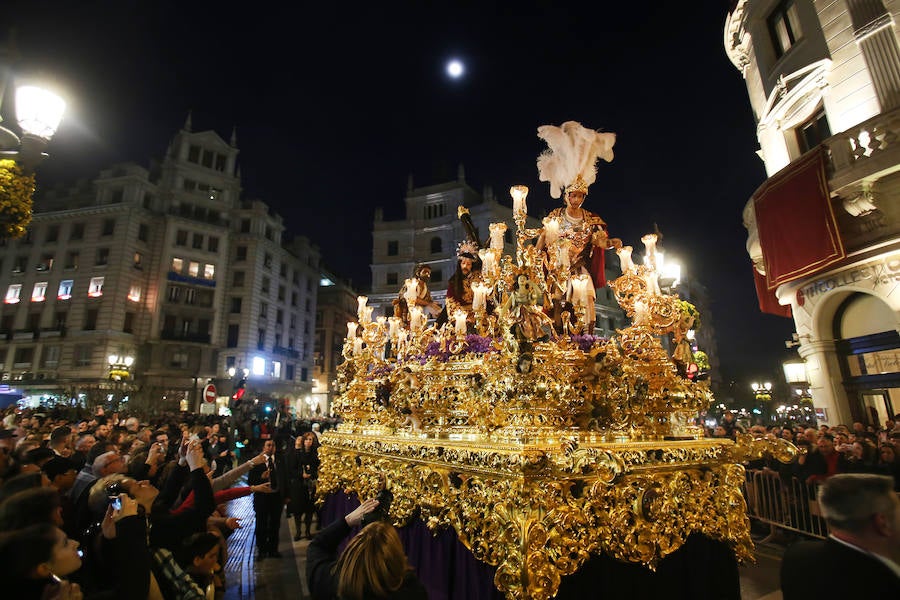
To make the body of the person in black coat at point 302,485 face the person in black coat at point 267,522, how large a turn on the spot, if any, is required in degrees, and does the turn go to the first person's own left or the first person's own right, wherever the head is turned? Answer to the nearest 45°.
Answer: approximately 45° to the first person's own right

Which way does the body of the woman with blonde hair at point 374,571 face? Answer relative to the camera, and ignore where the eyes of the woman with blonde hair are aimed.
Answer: away from the camera

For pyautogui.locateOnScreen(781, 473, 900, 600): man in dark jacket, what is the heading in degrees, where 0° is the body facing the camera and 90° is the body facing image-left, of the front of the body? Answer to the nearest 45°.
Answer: approximately 225°

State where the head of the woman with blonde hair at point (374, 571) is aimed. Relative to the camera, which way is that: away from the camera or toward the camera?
away from the camera

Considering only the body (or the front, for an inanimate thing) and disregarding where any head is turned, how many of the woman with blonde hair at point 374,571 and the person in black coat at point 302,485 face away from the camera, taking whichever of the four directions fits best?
1

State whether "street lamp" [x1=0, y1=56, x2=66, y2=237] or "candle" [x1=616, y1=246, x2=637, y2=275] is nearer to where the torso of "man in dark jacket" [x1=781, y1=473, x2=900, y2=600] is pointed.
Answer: the candle

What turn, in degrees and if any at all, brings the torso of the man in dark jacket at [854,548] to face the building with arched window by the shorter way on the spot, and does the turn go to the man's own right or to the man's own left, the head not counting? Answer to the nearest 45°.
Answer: approximately 45° to the man's own left
